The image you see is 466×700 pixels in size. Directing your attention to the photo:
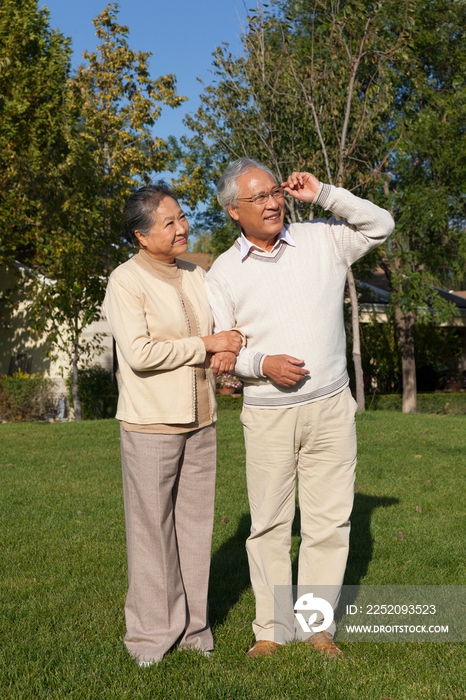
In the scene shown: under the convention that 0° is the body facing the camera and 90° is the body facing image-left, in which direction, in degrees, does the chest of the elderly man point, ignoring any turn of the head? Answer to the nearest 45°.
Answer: approximately 0°

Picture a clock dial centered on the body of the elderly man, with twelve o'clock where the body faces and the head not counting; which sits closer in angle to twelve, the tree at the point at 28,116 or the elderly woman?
the elderly woman

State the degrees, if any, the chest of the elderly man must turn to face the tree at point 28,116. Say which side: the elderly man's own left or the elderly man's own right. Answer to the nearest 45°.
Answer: approximately 135° to the elderly man's own right

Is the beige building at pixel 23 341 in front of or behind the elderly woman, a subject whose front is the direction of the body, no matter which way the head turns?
behind

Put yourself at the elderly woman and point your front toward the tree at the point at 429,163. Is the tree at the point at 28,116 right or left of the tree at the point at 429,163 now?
left

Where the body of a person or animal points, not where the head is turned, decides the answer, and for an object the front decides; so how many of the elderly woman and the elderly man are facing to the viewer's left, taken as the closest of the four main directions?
0

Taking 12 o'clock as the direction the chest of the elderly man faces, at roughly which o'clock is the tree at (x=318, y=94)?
The tree is roughly at 6 o'clock from the elderly man.

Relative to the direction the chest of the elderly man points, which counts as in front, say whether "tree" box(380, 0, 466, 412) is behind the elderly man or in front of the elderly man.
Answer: behind

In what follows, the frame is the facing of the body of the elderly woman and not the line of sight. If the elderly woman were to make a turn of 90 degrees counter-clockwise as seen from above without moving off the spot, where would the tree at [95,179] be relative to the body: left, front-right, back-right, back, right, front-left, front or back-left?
front-left
